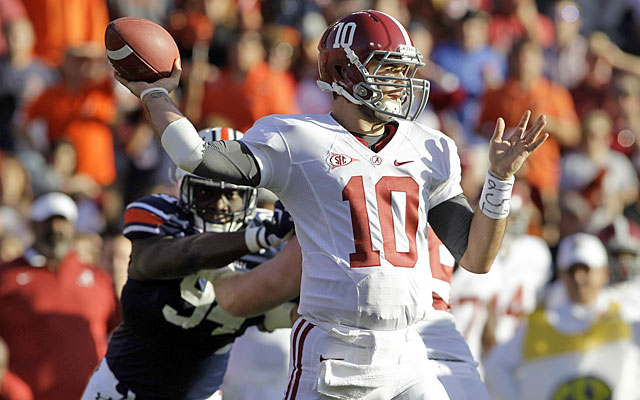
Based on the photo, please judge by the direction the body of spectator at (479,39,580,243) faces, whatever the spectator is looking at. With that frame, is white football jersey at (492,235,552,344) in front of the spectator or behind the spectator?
in front

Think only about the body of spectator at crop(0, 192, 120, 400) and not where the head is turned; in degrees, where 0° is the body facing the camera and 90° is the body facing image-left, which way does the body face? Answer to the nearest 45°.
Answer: approximately 0°

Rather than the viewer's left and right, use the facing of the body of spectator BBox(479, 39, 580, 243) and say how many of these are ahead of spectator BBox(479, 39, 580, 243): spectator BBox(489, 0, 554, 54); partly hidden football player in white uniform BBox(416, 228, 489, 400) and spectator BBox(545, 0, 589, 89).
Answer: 1

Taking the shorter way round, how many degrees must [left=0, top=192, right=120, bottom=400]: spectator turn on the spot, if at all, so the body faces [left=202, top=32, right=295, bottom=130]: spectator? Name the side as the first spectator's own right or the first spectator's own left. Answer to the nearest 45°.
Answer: approximately 135° to the first spectator's own left

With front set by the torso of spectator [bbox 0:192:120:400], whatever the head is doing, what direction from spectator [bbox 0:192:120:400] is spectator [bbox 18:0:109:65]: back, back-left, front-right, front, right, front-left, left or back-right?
back

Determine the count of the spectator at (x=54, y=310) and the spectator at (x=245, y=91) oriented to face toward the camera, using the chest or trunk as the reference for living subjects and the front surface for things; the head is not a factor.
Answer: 2

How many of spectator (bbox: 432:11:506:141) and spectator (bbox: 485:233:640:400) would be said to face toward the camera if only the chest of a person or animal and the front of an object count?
2

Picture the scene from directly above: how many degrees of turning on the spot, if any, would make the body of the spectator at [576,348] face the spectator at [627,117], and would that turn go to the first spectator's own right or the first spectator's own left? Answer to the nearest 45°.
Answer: approximately 180°
